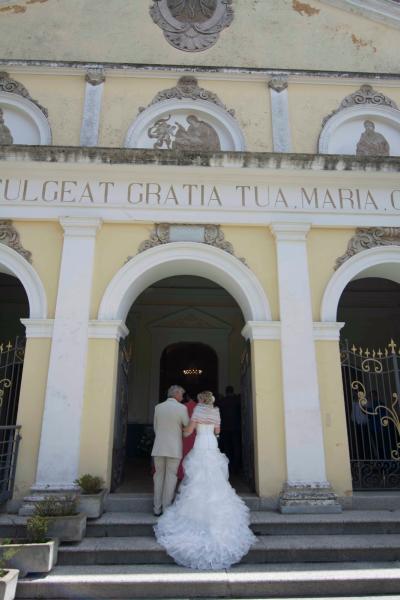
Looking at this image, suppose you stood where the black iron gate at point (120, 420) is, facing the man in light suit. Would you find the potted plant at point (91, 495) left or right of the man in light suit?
right

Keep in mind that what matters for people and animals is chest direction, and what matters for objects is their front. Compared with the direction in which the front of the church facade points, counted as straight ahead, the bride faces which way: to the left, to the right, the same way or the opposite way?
the opposite way

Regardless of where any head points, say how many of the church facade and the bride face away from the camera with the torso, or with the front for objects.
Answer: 1

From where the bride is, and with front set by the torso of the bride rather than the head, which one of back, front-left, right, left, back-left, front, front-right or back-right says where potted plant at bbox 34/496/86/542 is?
left

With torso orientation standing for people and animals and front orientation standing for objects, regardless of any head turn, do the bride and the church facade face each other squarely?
yes

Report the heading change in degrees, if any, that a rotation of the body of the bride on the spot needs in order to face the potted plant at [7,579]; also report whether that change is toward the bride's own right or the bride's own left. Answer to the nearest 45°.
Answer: approximately 135° to the bride's own left

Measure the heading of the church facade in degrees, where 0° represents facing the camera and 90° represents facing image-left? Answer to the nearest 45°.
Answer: approximately 0°

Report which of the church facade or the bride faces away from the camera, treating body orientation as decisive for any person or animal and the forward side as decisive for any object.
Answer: the bride

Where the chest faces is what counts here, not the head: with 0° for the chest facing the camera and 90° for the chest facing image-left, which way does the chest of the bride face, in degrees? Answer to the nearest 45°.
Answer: approximately 180°

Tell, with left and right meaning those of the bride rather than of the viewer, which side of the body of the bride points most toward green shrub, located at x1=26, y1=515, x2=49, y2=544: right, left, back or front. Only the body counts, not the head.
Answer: left
